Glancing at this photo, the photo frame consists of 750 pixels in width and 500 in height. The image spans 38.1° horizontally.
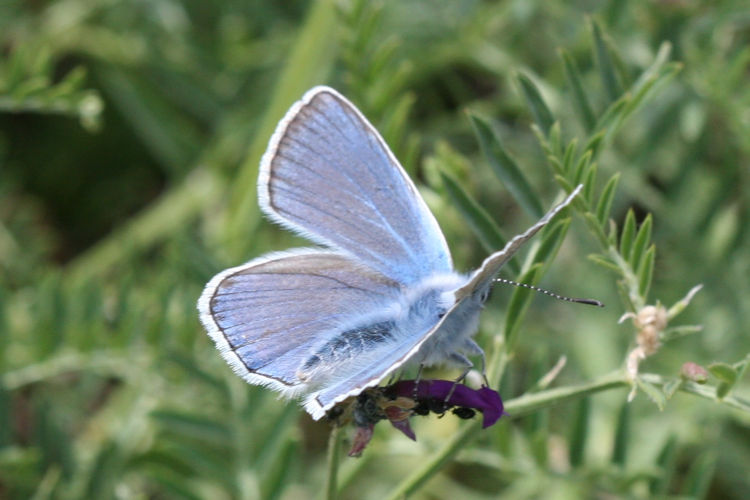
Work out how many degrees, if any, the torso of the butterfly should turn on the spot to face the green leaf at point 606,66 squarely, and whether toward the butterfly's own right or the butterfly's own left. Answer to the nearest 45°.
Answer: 0° — it already faces it

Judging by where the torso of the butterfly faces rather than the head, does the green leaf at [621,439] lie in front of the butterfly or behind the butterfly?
in front

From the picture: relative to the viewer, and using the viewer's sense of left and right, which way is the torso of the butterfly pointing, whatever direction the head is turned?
facing away from the viewer and to the right of the viewer

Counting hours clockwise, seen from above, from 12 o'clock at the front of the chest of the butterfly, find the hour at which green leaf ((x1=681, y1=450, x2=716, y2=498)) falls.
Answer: The green leaf is roughly at 1 o'clock from the butterfly.

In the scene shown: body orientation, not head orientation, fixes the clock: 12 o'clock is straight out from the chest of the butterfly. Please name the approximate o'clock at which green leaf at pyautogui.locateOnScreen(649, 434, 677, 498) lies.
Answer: The green leaf is roughly at 1 o'clock from the butterfly.

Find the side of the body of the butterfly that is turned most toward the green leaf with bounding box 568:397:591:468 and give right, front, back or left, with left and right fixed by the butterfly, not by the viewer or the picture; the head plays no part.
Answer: front

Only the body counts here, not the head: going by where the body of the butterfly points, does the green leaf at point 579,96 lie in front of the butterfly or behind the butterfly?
in front
